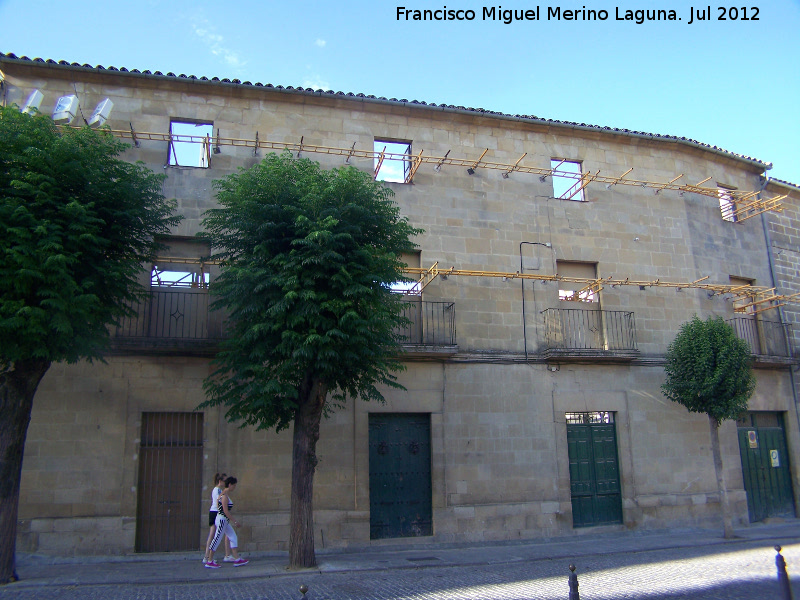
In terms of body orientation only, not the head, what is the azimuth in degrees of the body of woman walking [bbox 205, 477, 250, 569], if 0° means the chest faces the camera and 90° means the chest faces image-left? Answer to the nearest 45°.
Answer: approximately 270°

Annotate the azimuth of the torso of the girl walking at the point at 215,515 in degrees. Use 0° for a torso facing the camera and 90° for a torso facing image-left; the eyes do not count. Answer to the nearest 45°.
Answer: approximately 270°
